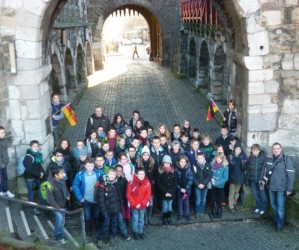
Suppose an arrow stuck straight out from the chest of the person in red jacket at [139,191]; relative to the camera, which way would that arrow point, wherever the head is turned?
toward the camera

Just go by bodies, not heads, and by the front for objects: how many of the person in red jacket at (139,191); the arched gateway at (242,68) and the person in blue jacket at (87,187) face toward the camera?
3

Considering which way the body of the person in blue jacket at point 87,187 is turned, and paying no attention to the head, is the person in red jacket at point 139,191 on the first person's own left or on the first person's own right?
on the first person's own left

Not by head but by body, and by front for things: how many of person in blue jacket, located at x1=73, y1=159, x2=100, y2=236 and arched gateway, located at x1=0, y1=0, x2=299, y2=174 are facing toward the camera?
2

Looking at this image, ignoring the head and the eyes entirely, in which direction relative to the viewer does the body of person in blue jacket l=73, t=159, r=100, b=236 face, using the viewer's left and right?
facing the viewer

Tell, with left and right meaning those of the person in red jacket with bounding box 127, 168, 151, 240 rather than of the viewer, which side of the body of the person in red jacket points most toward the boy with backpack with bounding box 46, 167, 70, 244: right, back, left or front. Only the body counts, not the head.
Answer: right

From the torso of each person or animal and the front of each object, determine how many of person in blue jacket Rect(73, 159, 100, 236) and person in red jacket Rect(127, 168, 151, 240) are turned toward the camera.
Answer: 2
